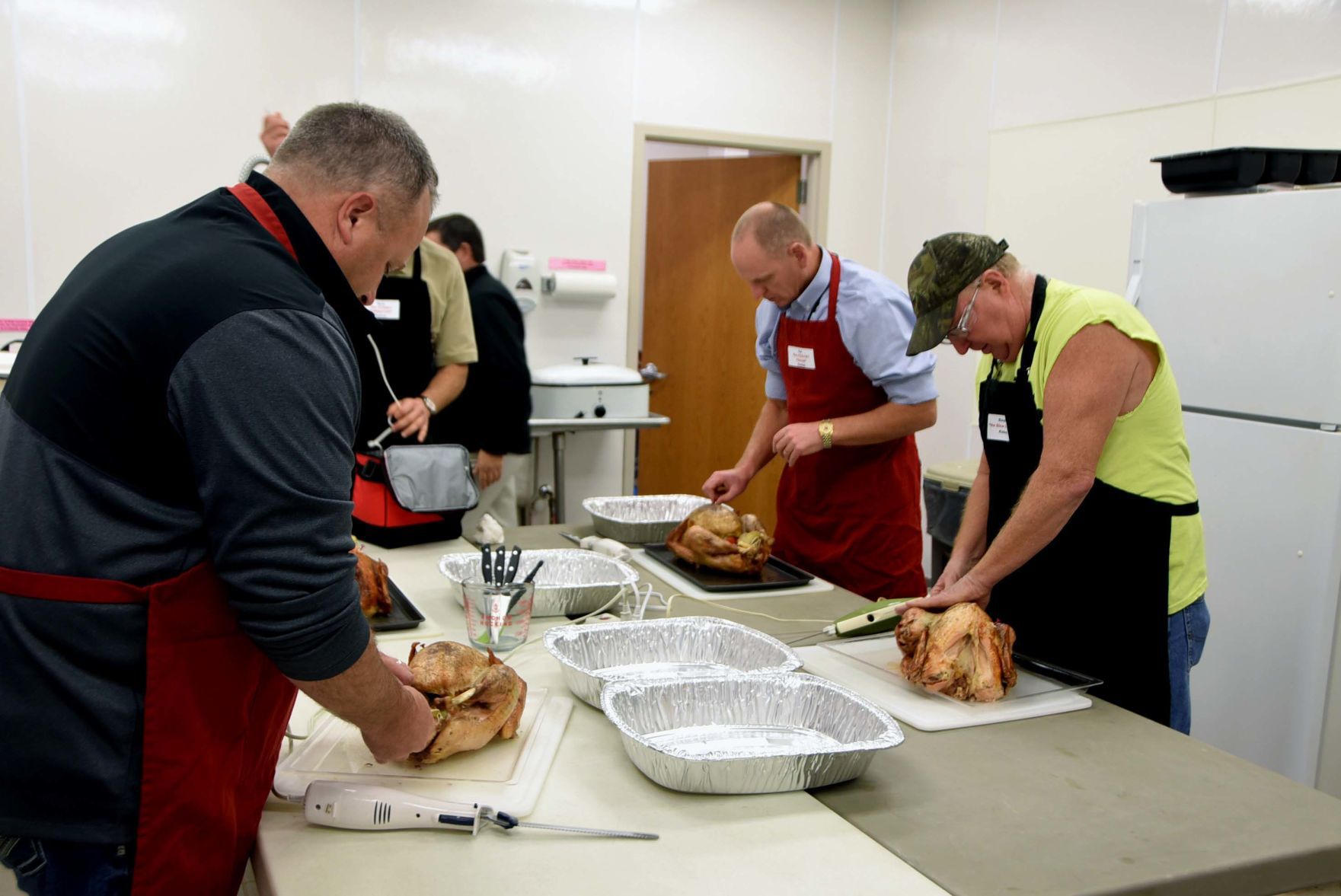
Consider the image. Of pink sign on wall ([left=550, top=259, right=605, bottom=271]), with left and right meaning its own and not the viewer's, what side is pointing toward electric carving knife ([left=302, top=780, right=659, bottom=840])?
front

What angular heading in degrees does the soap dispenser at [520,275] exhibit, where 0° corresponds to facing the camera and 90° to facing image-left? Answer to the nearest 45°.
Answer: approximately 0°

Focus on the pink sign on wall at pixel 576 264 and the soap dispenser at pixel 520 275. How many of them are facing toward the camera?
2

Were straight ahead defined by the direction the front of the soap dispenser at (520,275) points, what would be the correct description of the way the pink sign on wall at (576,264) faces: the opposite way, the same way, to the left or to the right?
the same way

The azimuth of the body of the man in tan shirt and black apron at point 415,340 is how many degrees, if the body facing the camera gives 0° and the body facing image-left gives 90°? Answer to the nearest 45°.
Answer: approximately 45°

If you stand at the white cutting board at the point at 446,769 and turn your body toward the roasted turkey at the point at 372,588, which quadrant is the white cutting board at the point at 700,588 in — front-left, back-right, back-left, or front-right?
front-right

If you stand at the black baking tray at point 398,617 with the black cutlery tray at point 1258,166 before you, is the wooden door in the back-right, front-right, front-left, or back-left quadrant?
front-left

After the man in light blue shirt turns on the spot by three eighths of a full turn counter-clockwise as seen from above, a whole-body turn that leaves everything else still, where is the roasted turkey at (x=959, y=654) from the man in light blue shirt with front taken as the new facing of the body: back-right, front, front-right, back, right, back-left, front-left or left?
right

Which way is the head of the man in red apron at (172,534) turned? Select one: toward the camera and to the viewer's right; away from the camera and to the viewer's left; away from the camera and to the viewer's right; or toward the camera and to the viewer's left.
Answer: away from the camera and to the viewer's right

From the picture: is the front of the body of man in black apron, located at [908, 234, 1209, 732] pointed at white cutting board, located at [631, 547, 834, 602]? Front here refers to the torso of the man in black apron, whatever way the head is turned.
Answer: no

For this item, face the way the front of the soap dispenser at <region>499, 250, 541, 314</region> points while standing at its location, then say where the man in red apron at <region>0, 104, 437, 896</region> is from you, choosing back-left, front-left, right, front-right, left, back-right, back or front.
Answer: front

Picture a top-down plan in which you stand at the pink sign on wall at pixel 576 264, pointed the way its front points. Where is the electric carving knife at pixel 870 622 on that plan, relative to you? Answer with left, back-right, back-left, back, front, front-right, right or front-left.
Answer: front

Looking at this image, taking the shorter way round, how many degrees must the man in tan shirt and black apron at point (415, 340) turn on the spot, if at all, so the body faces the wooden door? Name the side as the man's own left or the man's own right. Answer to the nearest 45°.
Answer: approximately 180°

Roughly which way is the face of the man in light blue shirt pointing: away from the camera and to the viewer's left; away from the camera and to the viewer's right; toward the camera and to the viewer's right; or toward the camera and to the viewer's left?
toward the camera and to the viewer's left

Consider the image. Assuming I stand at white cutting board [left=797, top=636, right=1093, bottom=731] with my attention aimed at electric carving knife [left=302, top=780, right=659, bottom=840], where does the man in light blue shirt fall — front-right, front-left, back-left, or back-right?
back-right

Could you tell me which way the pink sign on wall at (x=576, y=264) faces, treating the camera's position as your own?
facing the viewer

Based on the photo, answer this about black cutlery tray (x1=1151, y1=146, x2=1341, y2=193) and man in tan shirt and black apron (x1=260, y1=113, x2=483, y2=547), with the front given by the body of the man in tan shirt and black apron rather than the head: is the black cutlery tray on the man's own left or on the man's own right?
on the man's own left

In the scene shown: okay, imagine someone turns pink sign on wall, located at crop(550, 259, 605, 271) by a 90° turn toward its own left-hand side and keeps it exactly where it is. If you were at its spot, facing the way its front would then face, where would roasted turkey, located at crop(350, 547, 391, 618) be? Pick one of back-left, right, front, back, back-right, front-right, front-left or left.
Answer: right
